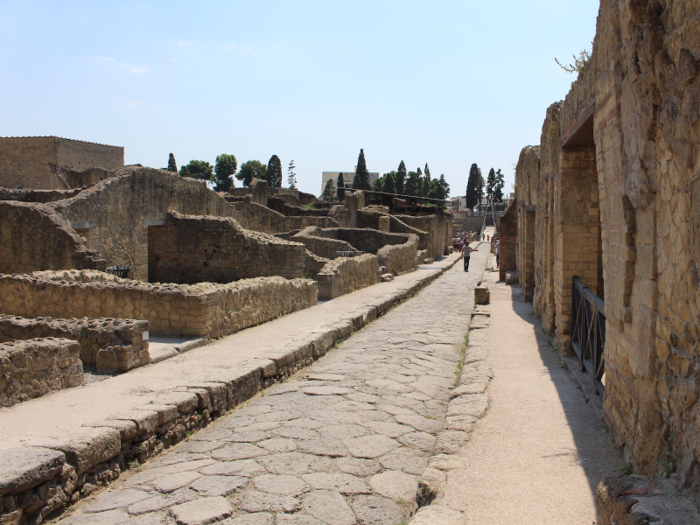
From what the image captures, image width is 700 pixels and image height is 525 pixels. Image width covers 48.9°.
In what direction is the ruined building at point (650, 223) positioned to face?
to the viewer's left

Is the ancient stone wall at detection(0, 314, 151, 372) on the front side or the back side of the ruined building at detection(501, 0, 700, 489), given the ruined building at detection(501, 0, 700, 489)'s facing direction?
on the front side

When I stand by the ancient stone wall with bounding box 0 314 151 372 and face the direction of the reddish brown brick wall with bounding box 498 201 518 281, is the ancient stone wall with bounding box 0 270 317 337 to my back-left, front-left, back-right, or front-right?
front-left

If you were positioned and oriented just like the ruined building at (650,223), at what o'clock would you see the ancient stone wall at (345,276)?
The ancient stone wall is roughly at 2 o'clock from the ruined building.

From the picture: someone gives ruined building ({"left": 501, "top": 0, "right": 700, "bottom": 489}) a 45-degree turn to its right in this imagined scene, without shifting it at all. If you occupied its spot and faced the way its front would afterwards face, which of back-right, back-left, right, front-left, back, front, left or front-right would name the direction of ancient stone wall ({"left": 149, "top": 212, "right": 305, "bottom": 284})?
front

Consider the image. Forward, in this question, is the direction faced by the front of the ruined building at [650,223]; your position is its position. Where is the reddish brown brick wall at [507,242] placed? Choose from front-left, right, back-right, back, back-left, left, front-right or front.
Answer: right
